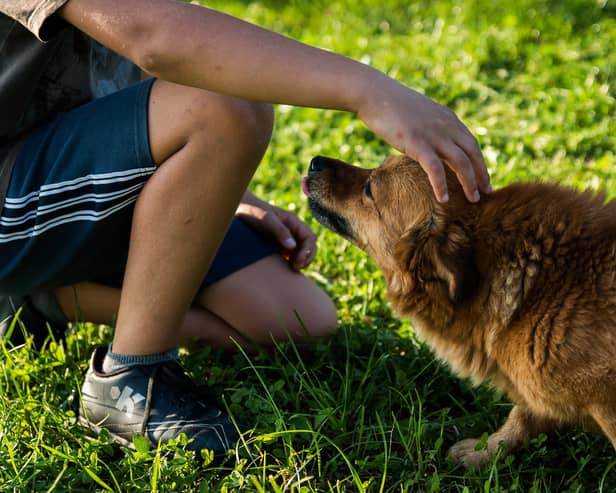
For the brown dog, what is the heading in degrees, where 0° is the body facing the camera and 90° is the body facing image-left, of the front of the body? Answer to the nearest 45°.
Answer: approximately 90°
